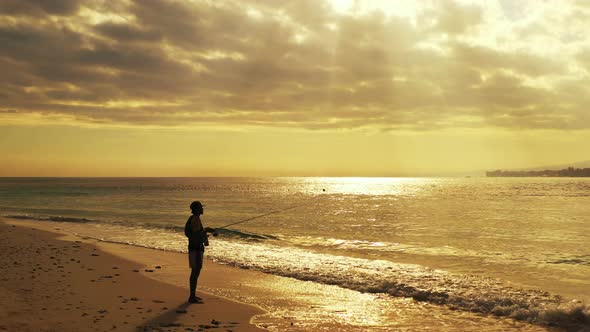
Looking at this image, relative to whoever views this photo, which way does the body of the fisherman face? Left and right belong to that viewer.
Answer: facing to the right of the viewer
